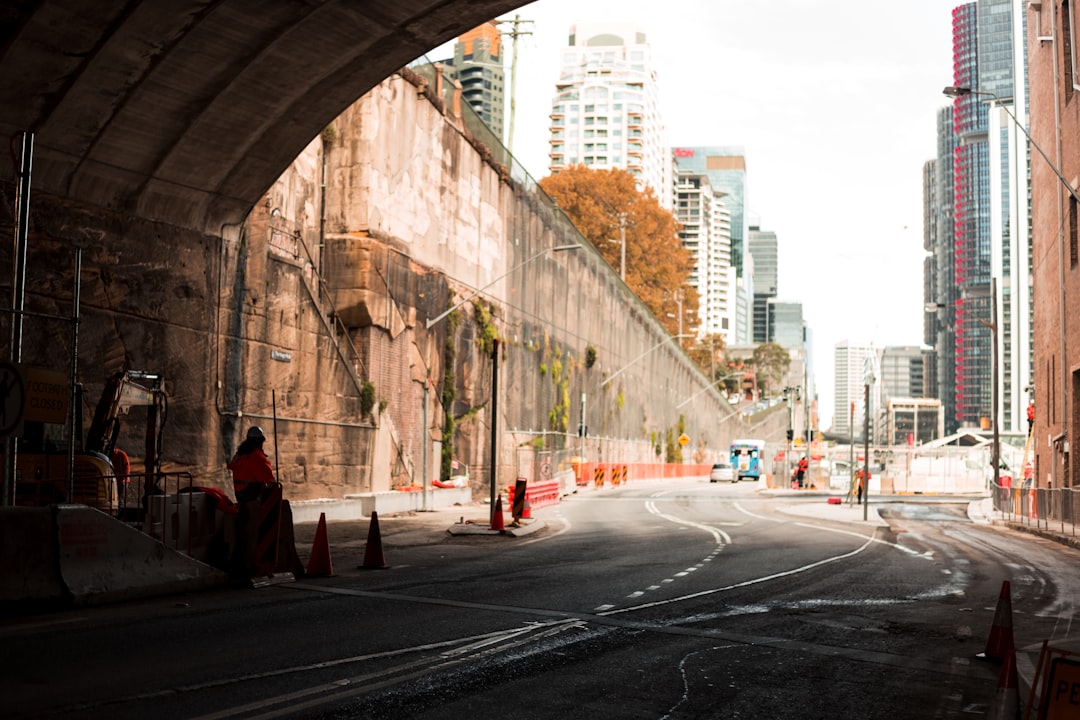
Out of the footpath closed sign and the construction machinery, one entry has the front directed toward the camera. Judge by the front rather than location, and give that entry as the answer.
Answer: the footpath closed sign

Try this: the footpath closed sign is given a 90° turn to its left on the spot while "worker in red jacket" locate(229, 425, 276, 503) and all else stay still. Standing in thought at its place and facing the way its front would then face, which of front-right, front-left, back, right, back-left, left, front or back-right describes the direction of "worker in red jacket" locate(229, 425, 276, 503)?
front-left

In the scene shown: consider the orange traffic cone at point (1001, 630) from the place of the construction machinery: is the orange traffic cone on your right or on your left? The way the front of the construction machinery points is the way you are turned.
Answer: on your right

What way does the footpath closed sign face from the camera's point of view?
toward the camera

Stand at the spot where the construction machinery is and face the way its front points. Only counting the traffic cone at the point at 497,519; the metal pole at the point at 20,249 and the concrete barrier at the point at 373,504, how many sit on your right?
1

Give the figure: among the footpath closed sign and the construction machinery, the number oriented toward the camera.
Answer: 1

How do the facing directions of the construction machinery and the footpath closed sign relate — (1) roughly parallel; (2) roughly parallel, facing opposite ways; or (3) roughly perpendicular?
roughly perpendicular

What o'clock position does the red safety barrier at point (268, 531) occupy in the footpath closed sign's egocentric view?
The red safety barrier is roughly at 10 o'clock from the footpath closed sign.

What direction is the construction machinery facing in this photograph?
to the viewer's right

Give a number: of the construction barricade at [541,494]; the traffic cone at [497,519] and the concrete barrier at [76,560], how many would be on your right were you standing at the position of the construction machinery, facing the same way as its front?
1
